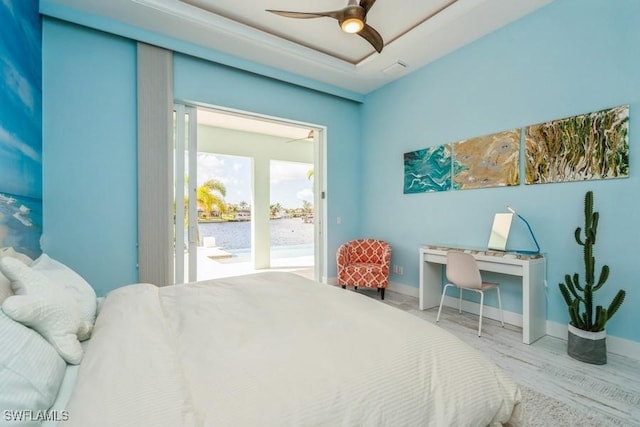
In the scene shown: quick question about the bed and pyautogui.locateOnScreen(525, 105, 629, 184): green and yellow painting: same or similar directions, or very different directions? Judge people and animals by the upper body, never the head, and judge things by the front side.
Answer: very different directions

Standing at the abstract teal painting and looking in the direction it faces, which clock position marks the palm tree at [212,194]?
The palm tree is roughly at 2 o'clock from the abstract teal painting.

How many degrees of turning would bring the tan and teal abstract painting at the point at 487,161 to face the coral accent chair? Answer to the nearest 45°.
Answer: approximately 45° to its right

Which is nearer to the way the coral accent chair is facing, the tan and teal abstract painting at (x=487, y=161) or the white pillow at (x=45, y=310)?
the white pillow

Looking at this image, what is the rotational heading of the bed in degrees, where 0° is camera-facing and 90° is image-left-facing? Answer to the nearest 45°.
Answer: approximately 270°

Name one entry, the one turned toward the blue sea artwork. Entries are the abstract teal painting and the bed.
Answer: the abstract teal painting

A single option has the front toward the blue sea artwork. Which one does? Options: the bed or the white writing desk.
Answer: the white writing desk

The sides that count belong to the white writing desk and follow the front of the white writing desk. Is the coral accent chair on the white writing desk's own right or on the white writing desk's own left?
on the white writing desk's own right

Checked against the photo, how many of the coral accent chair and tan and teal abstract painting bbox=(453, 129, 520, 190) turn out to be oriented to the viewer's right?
0

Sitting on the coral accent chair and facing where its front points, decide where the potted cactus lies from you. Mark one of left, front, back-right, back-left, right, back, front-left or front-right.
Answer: front-left

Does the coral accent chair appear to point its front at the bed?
yes

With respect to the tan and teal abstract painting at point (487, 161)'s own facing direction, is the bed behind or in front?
in front

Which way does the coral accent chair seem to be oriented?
toward the camera

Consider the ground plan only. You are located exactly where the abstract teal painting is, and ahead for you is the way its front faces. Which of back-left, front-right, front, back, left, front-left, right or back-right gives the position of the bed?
front-left

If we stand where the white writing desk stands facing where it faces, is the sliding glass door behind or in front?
in front

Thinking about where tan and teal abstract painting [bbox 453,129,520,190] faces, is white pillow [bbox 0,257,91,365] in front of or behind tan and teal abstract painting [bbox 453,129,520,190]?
in front
